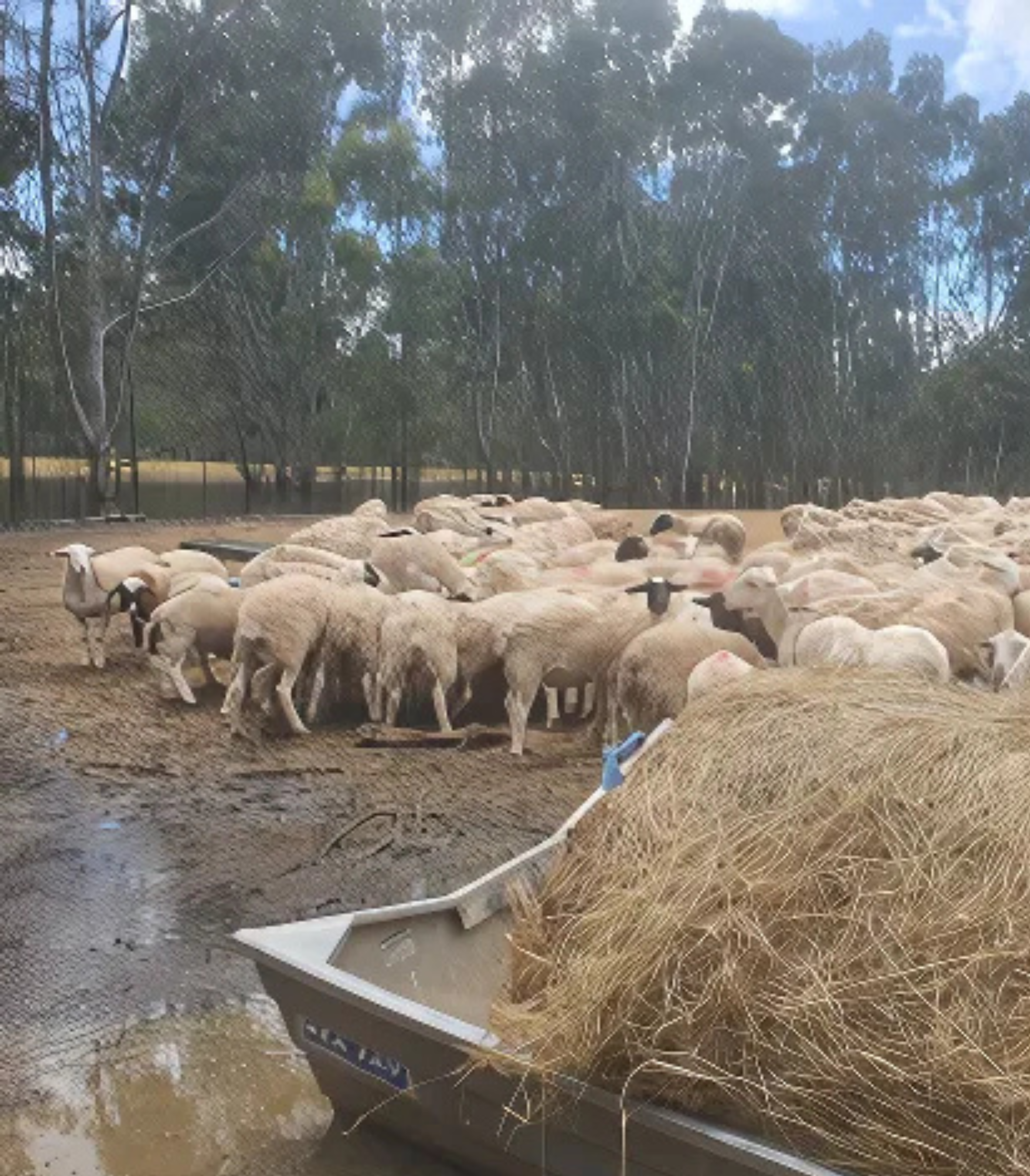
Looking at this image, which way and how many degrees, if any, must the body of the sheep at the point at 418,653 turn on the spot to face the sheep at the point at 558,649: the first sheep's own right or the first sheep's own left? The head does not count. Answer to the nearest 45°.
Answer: approximately 90° to the first sheep's own right

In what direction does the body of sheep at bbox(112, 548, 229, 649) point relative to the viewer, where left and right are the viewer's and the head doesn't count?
facing the viewer and to the left of the viewer

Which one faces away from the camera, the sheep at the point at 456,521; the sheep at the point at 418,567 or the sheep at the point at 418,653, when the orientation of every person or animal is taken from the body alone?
the sheep at the point at 418,653

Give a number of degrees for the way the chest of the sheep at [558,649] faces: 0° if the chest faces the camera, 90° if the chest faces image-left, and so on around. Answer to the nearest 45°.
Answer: approximately 270°

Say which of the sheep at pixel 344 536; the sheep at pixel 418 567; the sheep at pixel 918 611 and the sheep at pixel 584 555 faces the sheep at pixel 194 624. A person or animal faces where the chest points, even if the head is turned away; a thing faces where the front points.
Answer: the sheep at pixel 918 611

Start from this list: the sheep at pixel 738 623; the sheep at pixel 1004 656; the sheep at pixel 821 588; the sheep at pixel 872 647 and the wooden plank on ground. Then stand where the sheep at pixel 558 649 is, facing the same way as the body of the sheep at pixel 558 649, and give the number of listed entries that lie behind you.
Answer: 1

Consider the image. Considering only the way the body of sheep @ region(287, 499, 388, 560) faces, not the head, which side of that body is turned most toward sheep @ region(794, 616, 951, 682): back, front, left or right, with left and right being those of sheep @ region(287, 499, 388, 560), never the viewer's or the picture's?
right

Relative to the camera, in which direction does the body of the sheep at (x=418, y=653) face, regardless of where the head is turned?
away from the camera

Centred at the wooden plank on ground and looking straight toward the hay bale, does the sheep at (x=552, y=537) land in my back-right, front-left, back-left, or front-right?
back-left

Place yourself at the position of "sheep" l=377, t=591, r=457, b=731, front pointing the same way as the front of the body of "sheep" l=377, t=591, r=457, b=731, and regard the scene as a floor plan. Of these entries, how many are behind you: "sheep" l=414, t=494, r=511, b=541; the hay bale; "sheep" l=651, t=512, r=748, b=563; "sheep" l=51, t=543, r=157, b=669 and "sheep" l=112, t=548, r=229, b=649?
1

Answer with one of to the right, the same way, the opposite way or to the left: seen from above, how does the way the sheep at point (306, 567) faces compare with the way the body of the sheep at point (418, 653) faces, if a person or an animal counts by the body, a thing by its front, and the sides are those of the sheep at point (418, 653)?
to the right

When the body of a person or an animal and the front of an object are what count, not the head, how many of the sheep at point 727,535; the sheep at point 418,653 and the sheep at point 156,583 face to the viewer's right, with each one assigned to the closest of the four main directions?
0

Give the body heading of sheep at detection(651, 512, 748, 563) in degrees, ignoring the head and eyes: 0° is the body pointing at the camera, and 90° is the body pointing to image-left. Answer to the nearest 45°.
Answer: approximately 90°

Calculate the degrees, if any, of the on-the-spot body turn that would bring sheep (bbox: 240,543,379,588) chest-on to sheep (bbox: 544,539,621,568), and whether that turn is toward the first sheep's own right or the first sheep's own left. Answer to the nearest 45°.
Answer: approximately 45° to the first sheep's own left

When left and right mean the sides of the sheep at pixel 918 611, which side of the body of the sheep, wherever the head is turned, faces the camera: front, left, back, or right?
left

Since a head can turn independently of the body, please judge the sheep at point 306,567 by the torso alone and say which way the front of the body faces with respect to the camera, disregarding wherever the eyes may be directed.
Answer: to the viewer's right
